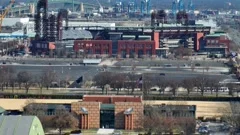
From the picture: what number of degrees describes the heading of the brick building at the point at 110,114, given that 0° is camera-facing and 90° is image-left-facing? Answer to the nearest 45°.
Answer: approximately 0°

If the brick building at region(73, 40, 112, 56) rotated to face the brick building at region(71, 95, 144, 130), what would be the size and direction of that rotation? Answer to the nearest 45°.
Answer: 0° — it already faces it

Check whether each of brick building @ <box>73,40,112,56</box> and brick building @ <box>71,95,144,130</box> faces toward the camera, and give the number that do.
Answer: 2

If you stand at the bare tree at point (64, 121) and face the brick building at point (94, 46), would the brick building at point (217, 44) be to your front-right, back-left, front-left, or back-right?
front-right

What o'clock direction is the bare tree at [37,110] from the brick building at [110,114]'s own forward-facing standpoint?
The bare tree is roughly at 3 o'clock from the brick building.

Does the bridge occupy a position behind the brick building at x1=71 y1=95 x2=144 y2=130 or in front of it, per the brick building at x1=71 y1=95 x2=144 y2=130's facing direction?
behind

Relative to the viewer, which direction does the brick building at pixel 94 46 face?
toward the camera

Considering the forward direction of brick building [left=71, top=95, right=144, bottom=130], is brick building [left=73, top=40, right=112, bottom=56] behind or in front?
behind

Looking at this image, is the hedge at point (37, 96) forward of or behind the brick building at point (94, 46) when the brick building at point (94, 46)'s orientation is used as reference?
forward

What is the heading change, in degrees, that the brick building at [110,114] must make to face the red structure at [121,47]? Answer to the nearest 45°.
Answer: approximately 180°

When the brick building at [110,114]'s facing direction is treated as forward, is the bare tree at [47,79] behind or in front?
behind

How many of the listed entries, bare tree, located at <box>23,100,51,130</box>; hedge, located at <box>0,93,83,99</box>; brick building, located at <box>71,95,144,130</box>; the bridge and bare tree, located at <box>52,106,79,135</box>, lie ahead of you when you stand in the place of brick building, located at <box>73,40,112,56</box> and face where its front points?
4

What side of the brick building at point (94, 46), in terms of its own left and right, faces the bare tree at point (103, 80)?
front

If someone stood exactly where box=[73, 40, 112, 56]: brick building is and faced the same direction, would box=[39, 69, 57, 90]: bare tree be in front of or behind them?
in front

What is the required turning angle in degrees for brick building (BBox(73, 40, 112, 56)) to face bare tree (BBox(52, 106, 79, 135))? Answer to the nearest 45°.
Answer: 0° — it already faces it
